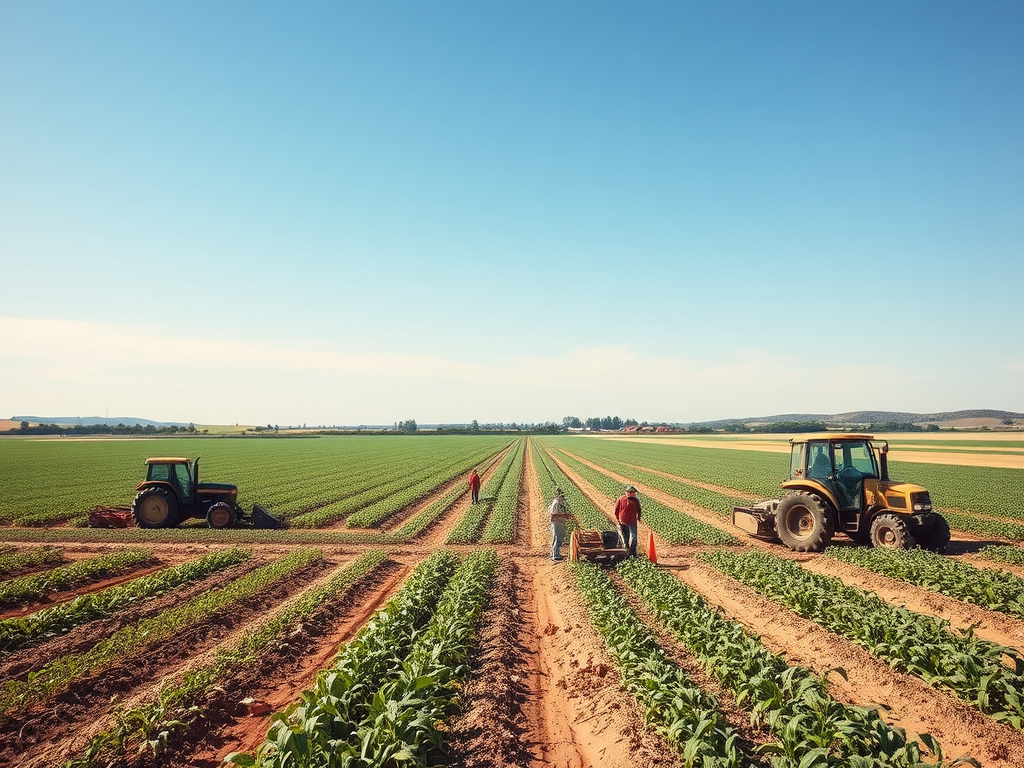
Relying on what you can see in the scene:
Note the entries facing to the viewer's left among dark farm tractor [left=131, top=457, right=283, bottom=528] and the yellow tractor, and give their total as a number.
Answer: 0

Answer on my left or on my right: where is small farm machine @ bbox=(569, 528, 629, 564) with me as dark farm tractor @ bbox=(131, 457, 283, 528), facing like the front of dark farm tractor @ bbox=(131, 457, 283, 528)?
on my right

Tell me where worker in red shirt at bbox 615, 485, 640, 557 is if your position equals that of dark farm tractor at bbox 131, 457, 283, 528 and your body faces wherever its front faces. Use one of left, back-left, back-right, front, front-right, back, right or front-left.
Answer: front-right

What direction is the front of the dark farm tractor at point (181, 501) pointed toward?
to the viewer's right

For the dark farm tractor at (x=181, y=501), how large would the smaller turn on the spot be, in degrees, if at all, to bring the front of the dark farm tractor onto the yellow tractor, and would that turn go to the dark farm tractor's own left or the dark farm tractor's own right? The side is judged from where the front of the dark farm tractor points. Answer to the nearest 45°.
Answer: approximately 45° to the dark farm tractor's own right

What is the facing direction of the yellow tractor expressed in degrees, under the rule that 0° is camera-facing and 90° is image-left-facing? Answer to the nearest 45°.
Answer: approximately 315°
